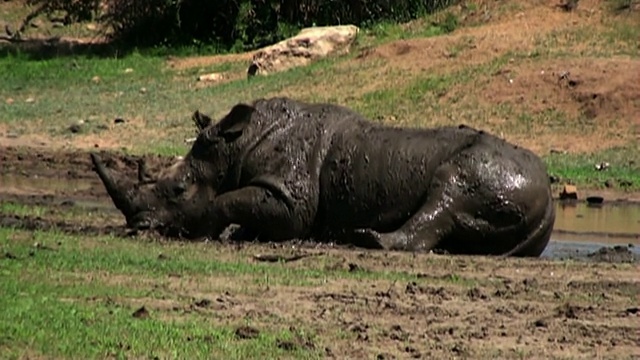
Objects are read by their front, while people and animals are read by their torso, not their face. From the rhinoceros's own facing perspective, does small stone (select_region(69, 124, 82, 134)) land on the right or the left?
on its right

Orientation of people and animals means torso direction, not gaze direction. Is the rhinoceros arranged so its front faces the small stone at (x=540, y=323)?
no

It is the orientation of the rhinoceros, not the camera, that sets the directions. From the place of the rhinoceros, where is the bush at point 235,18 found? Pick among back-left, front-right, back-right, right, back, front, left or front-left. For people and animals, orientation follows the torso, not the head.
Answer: right

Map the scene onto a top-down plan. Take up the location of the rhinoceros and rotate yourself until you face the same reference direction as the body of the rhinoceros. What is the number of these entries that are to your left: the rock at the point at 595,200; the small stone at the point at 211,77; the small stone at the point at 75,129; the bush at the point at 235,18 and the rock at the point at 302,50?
0

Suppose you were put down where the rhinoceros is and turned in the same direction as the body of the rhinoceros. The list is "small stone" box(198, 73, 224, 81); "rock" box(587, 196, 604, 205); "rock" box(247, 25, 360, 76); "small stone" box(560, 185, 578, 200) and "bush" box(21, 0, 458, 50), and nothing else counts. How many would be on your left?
0

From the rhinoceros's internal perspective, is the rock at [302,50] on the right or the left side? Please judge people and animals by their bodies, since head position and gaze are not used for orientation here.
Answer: on its right

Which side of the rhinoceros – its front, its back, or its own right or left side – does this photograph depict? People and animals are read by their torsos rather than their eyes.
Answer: left

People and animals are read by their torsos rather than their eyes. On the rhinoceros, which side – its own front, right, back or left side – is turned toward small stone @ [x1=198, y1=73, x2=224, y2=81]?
right
